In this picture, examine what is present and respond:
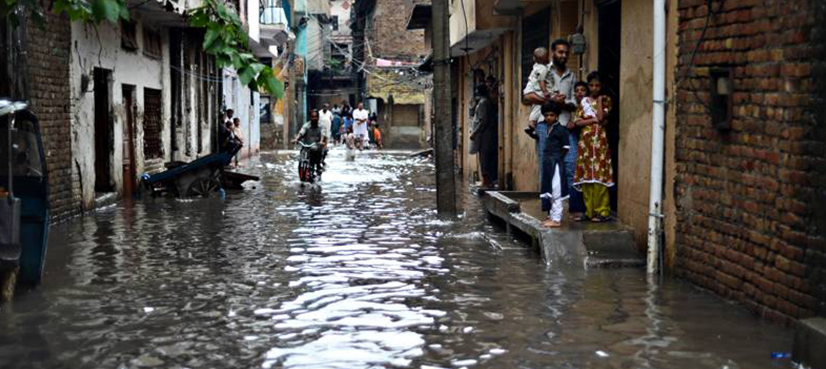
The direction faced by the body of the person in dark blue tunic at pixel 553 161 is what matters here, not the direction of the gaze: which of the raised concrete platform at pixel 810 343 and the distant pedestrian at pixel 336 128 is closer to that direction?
the raised concrete platform

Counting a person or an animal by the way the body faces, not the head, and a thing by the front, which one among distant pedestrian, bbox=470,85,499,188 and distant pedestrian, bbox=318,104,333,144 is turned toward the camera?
distant pedestrian, bbox=318,104,333,144

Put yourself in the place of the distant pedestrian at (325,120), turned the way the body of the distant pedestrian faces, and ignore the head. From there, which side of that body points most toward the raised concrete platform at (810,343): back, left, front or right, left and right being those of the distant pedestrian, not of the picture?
front

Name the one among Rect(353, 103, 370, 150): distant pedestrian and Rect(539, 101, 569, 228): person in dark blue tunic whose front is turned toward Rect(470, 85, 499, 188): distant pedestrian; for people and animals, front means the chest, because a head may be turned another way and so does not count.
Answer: Rect(353, 103, 370, 150): distant pedestrian

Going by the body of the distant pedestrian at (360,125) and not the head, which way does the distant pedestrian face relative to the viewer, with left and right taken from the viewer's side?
facing the viewer

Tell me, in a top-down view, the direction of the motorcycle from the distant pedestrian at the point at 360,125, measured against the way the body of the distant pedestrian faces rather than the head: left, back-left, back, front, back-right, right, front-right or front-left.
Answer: front

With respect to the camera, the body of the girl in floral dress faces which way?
toward the camera

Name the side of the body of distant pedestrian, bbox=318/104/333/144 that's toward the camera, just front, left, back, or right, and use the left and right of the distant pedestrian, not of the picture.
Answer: front

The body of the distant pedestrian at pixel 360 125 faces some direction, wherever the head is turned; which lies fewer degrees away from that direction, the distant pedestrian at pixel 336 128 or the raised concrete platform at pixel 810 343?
the raised concrete platform

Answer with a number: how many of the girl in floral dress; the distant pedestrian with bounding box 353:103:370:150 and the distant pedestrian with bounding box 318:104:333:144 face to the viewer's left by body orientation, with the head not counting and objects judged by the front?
0

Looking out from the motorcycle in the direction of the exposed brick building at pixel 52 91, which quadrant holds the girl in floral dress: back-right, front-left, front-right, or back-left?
front-left

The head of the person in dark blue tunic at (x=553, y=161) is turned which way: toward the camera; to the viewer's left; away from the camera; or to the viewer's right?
toward the camera

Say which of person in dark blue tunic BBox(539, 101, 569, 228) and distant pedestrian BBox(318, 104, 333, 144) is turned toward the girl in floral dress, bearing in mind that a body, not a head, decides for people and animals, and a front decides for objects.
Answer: distant pedestrian BBox(318, 104, 333, 144)

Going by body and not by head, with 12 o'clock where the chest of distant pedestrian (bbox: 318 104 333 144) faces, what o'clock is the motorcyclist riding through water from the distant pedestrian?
The motorcyclist riding through water is roughly at 12 o'clock from the distant pedestrian.

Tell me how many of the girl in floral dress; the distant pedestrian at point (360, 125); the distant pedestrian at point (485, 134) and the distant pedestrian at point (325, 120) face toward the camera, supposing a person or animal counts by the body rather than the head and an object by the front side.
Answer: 3

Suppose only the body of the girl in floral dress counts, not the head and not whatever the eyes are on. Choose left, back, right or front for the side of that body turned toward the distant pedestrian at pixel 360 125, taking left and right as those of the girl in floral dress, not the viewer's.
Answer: back

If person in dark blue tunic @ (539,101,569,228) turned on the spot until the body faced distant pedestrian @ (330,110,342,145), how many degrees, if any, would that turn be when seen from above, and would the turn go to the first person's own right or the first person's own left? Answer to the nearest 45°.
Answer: approximately 135° to the first person's own right

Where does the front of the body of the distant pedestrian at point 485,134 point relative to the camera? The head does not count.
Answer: to the viewer's left

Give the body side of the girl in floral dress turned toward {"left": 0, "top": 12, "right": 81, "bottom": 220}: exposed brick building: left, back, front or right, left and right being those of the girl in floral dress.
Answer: right

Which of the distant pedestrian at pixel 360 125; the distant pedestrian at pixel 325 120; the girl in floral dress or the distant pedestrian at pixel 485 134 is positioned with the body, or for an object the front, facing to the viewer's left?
the distant pedestrian at pixel 485 134
